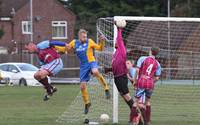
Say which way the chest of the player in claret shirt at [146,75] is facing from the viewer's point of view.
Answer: away from the camera

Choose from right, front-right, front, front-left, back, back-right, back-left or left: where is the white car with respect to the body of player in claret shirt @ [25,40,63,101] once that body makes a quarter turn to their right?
front
